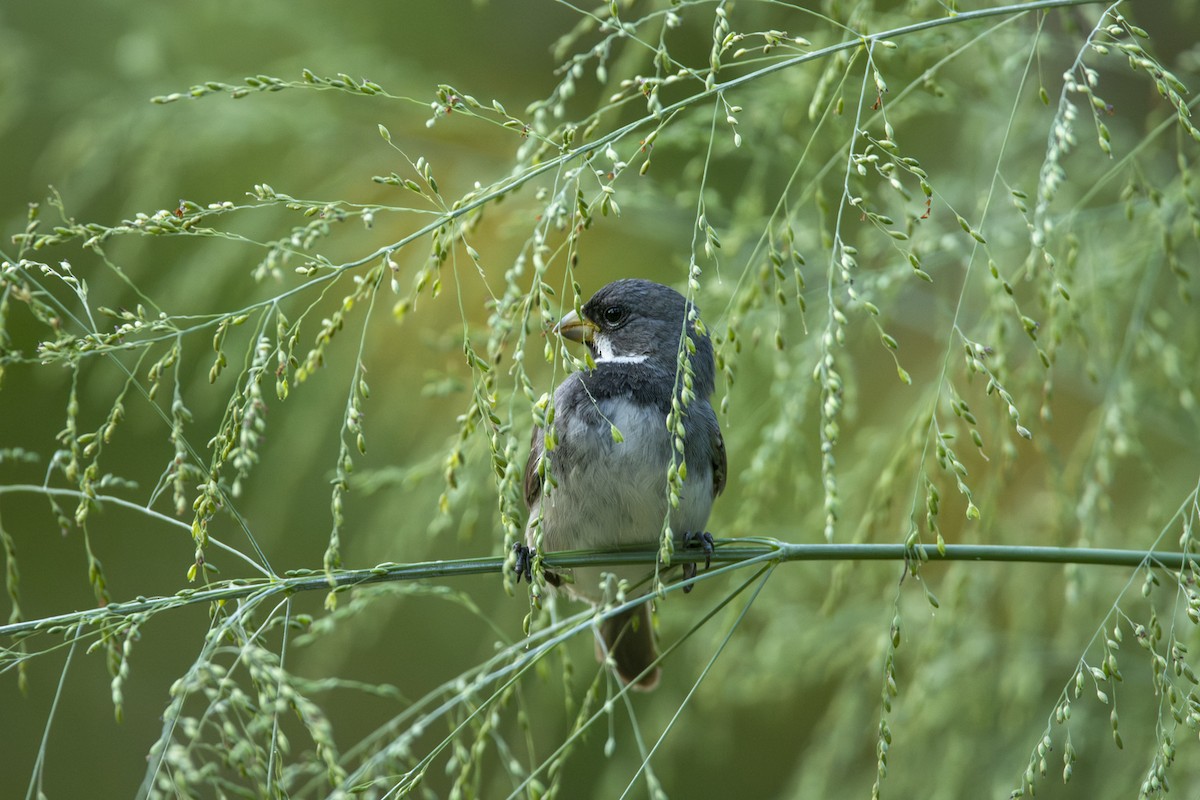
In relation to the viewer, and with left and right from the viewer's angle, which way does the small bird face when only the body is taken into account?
facing the viewer
